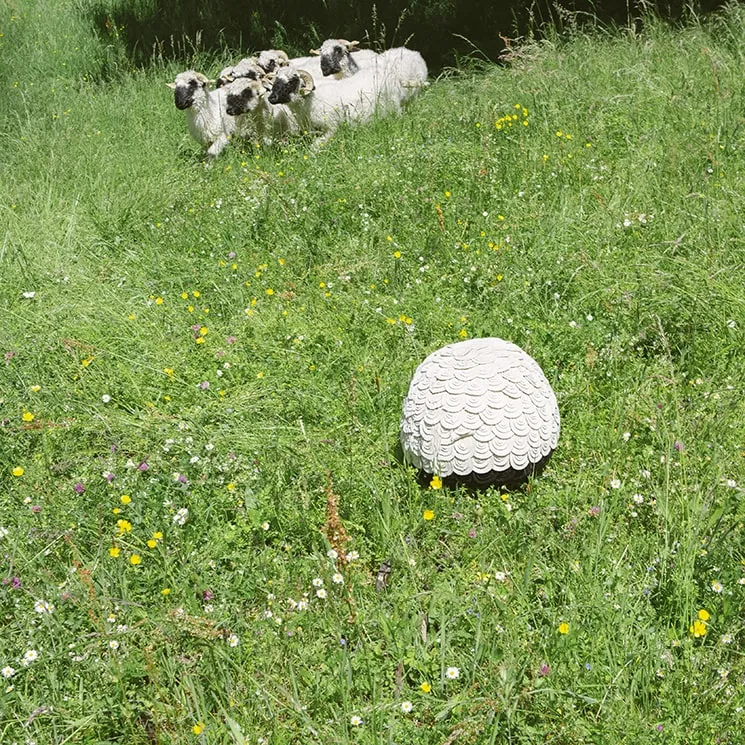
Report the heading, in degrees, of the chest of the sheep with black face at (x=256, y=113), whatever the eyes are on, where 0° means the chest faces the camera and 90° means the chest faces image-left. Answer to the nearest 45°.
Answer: approximately 45°

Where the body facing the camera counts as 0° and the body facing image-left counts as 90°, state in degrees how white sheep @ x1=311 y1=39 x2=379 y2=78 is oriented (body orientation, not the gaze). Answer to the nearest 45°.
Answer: approximately 45°

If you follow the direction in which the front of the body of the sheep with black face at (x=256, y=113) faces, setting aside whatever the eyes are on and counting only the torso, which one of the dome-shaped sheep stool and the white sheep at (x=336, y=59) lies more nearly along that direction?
the dome-shaped sheep stool

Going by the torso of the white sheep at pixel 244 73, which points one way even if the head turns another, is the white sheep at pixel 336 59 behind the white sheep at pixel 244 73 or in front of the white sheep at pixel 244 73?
behind

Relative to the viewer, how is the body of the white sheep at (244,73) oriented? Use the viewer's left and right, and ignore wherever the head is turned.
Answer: facing to the left of the viewer

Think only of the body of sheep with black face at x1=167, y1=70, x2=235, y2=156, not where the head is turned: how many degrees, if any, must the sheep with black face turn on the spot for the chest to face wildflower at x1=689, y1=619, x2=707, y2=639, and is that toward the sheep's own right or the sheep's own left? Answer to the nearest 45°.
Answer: approximately 45° to the sheep's own left

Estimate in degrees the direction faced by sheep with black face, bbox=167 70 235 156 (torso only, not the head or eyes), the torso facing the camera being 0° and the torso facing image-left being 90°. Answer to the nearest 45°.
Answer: approximately 45°
